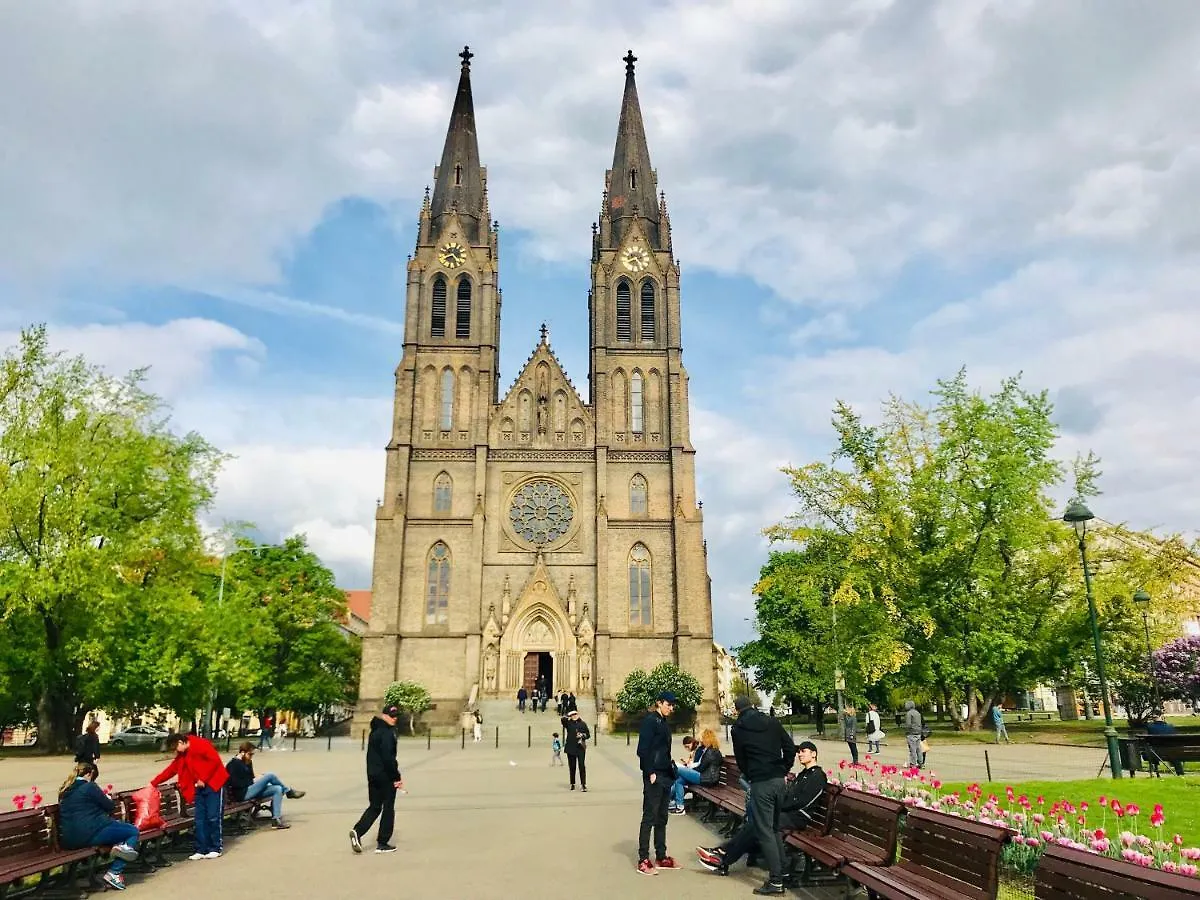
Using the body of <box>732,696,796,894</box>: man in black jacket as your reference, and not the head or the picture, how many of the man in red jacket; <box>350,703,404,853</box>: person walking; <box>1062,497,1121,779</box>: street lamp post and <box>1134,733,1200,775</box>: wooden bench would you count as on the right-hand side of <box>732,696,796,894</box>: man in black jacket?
2

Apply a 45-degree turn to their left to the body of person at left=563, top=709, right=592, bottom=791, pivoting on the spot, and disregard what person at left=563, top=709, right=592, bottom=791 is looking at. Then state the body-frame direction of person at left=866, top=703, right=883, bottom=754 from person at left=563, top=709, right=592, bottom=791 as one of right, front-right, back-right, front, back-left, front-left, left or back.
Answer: left

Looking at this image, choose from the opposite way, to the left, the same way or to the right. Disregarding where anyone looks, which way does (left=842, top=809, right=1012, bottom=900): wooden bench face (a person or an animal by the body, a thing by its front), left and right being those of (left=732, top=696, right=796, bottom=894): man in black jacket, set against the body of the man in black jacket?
to the left

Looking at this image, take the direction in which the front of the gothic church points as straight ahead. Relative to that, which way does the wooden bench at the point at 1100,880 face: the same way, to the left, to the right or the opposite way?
to the right

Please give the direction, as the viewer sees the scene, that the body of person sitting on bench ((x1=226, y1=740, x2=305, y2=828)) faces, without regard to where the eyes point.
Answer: to the viewer's right

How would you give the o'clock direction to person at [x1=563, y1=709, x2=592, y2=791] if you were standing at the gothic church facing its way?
The person is roughly at 12 o'clock from the gothic church.

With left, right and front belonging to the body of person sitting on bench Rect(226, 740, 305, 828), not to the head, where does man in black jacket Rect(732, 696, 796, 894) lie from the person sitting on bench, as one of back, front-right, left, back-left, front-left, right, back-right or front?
front-right

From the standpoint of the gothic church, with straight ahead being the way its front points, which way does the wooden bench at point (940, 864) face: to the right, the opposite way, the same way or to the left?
to the right

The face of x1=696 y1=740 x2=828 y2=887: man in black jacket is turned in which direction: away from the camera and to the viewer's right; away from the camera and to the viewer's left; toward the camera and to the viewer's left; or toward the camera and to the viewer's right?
toward the camera and to the viewer's left

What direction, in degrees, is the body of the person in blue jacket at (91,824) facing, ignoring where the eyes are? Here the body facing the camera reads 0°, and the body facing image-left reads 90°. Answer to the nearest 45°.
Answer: approximately 270°

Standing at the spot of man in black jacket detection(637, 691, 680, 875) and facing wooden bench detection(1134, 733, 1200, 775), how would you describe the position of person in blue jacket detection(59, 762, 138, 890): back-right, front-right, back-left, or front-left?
back-left

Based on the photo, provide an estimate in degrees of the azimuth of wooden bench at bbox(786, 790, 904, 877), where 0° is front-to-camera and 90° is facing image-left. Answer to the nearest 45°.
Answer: approximately 45°

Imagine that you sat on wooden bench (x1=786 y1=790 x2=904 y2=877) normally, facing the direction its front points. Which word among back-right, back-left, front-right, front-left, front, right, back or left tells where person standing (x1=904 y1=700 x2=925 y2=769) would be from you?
back-right
